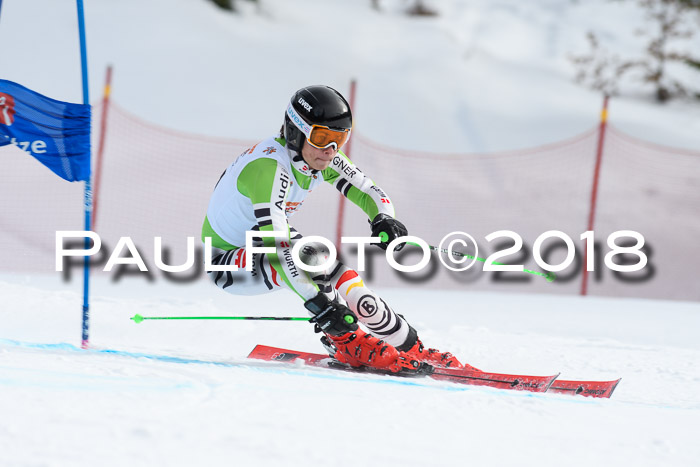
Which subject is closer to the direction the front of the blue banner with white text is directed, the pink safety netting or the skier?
the skier

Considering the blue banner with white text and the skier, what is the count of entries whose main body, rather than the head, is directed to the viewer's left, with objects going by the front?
0

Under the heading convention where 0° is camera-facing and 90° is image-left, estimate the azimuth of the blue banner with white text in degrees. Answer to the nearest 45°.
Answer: approximately 0°

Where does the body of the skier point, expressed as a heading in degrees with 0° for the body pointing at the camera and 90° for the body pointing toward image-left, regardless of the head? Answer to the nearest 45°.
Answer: approximately 315°

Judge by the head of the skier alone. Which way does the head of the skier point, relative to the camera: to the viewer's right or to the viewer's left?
to the viewer's right

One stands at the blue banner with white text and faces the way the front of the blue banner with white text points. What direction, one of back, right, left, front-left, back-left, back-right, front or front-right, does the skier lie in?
front-left

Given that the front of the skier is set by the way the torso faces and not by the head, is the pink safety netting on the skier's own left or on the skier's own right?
on the skier's own left

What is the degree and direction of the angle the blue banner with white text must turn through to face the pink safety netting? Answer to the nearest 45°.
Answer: approximately 135° to its left
